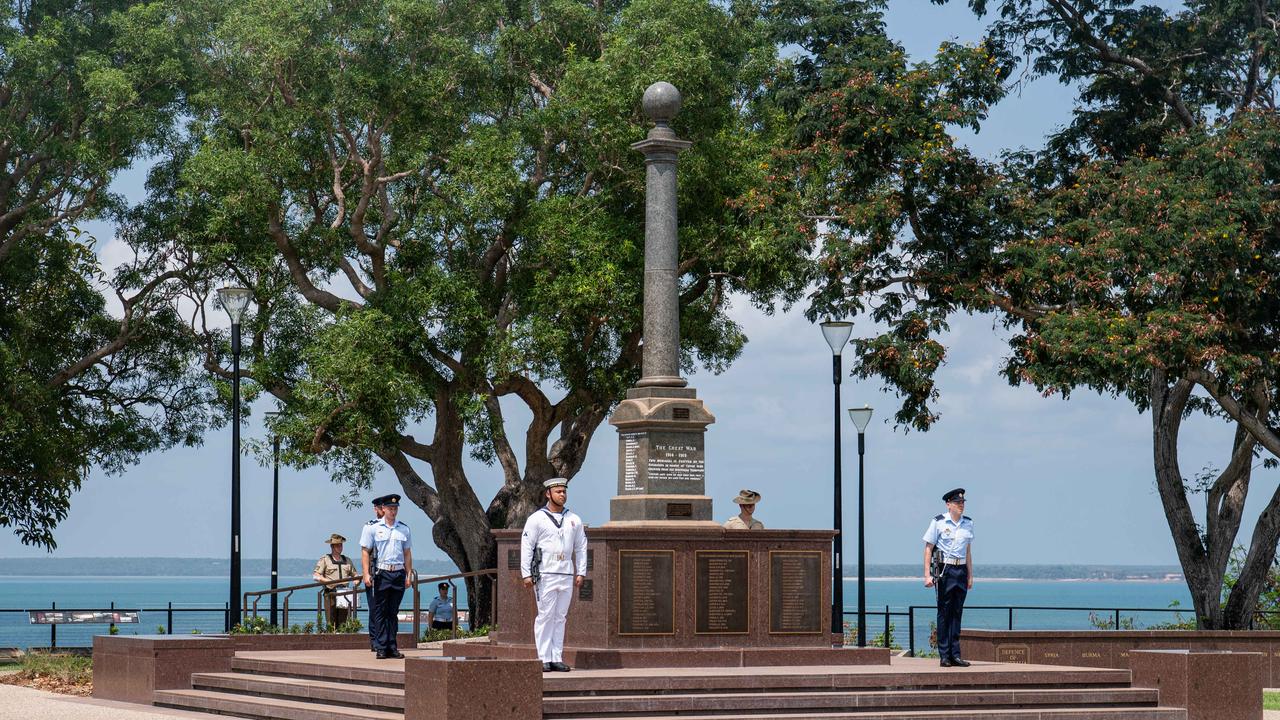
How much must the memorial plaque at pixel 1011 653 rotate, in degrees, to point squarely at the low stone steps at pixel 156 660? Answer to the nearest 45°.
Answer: approximately 45° to its right

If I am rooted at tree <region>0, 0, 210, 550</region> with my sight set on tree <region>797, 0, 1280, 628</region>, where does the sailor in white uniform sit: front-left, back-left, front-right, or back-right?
front-right

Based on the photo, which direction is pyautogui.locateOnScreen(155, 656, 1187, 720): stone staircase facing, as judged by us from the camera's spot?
facing the viewer

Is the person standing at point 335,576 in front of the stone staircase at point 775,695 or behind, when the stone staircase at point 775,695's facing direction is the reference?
behind

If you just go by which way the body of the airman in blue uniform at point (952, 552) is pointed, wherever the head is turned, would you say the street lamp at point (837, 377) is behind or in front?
behind

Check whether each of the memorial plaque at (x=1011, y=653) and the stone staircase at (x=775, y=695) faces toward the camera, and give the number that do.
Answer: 2

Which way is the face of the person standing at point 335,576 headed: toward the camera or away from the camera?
toward the camera

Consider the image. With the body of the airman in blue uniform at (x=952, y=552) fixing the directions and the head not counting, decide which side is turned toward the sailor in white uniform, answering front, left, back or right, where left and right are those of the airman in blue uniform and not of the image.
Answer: right

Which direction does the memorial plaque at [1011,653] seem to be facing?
toward the camera

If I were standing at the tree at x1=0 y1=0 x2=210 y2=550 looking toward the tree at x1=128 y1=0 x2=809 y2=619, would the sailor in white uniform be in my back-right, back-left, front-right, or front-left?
front-right

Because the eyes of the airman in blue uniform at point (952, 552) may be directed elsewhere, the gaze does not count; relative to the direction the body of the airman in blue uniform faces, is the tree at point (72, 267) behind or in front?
behind

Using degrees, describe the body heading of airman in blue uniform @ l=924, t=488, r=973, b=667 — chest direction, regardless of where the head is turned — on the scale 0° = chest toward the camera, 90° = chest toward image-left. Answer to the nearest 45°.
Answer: approximately 315°
